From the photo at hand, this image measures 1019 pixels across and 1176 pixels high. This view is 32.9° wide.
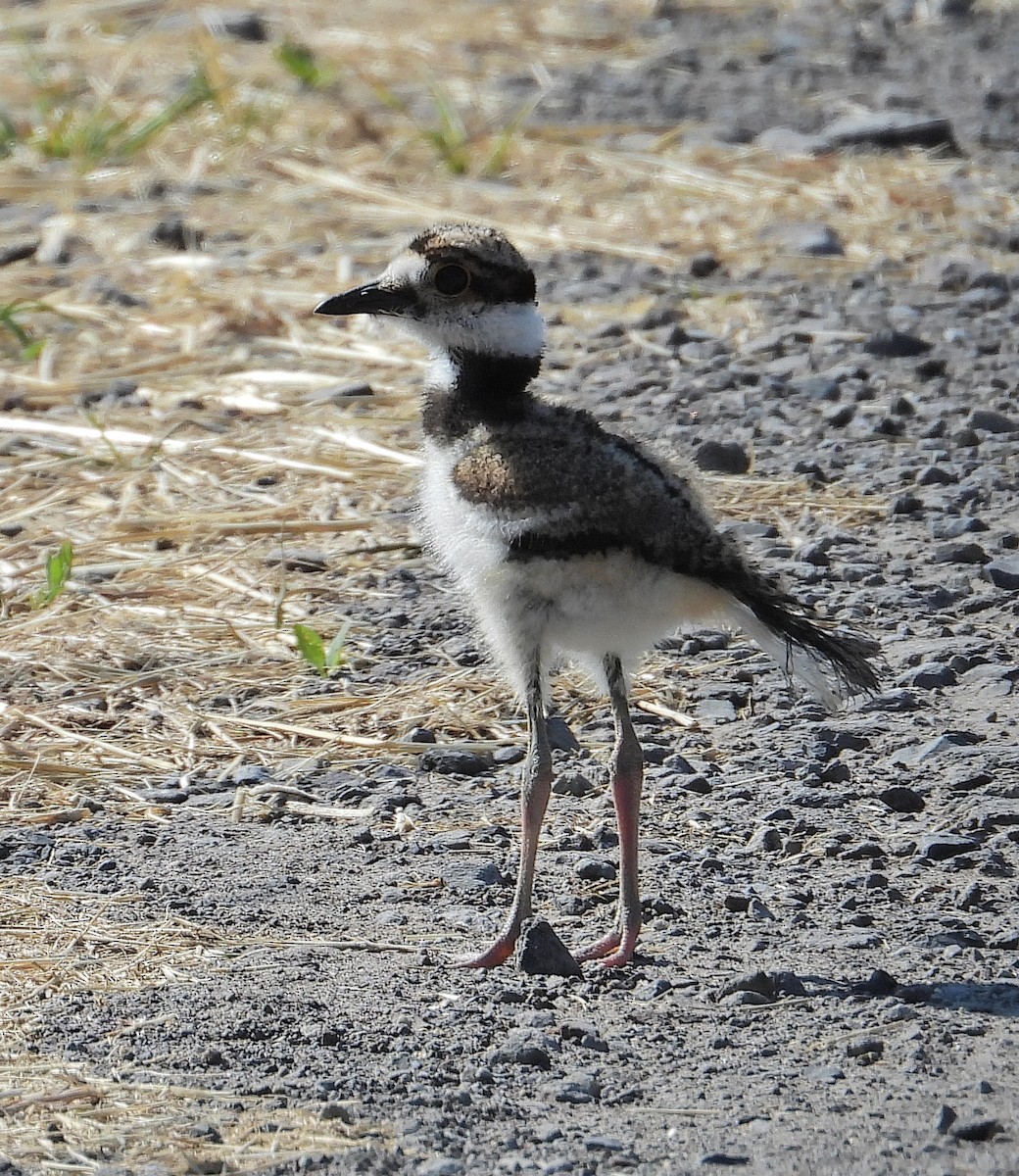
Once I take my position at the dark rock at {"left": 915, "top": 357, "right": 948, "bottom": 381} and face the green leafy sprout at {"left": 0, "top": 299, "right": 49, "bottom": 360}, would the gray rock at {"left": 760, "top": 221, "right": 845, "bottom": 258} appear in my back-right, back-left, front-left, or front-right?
front-right

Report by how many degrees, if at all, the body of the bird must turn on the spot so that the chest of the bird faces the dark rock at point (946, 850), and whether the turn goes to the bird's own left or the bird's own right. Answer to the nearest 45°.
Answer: approximately 180°

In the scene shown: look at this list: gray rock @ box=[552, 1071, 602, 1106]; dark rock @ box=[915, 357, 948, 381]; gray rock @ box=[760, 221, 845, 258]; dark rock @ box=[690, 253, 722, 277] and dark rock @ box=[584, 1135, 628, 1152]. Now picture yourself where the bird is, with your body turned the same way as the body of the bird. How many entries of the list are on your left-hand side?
2

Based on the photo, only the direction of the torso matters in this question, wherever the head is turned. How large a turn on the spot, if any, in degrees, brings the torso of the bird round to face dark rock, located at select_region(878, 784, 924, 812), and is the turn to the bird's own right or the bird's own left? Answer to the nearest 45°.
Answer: approximately 180°

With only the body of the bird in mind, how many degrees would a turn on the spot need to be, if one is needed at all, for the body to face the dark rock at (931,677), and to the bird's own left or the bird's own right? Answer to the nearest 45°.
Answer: approximately 135° to the bird's own right

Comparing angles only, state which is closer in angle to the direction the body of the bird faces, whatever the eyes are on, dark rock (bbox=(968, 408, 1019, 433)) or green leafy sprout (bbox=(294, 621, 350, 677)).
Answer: the green leafy sprout

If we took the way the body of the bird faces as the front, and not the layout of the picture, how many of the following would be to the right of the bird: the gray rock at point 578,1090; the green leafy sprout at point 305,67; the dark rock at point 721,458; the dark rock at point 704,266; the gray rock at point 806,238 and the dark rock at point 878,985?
4

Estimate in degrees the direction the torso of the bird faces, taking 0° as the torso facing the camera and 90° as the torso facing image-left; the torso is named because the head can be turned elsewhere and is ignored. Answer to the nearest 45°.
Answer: approximately 90°

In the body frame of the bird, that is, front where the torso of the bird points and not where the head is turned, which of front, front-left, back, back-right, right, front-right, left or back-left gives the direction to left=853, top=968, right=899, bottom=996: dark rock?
back-left

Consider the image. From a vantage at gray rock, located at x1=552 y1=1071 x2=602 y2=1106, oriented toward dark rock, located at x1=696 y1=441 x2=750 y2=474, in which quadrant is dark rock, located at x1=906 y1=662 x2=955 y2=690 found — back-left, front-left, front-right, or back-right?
front-right

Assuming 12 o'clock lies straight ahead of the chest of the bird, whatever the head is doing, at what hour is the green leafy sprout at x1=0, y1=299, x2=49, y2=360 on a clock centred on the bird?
The green leafy sprout is roughly at 2 o'clock from the bird.

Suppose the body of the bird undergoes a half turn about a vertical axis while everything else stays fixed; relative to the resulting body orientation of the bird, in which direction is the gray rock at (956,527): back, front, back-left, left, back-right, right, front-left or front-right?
front-left

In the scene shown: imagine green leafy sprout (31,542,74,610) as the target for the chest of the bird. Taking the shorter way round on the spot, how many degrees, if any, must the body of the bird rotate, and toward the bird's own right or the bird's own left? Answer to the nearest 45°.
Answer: approximately 45° to the bird's own right

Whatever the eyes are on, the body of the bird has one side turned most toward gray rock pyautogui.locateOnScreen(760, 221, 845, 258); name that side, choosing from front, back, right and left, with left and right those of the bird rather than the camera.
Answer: right

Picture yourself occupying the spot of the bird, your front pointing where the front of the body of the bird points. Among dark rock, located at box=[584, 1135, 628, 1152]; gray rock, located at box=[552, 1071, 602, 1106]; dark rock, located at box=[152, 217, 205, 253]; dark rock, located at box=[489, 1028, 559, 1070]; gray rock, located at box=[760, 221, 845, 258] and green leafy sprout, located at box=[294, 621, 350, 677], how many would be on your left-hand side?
3

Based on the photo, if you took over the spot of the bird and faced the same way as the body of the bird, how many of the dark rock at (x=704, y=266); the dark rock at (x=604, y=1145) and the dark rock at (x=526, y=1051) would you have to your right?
1

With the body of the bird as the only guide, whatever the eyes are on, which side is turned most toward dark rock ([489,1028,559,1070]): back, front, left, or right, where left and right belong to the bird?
left

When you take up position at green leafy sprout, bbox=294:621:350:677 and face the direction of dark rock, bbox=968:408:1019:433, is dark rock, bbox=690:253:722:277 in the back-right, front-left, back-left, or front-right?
front-left
